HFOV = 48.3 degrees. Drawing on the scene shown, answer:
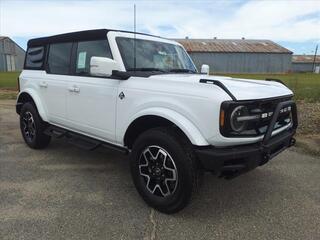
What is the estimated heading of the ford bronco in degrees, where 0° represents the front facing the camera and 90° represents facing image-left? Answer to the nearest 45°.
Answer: approximately 315°
